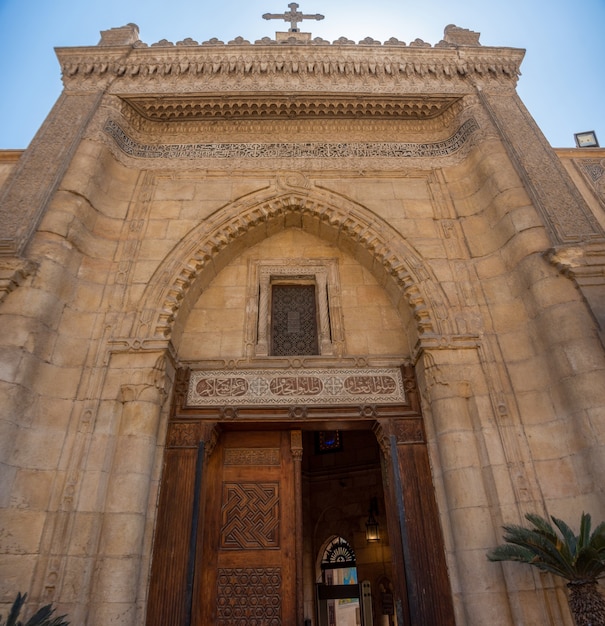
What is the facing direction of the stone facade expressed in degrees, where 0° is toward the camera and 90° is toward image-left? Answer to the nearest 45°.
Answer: approximately 0°

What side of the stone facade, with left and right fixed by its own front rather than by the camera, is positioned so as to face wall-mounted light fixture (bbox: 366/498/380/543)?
back

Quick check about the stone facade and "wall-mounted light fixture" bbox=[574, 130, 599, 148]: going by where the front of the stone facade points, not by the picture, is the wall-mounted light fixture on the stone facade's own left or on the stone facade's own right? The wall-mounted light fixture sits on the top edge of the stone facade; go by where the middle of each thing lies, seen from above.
on the stone facade's own left
